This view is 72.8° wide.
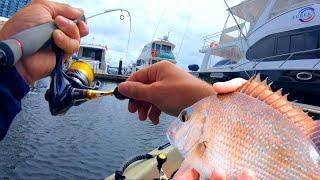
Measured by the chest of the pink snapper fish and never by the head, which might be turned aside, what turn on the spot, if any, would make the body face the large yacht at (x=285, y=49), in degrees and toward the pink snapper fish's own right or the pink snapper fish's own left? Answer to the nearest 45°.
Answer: approximately 90° to the pink snapper fish's own right

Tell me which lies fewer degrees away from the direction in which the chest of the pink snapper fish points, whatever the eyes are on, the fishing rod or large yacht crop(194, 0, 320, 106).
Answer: the fishing rod

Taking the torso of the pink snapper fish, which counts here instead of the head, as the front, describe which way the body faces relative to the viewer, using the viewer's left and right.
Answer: facing to the left of the viewer

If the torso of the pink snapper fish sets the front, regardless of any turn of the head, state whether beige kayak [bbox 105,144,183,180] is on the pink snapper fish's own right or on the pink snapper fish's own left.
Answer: on the pink snapper fish's own right
